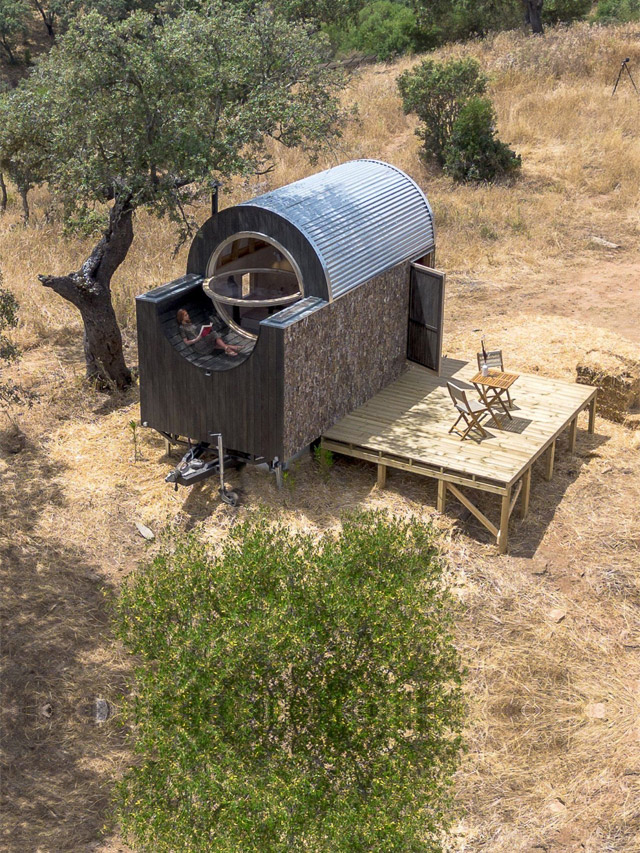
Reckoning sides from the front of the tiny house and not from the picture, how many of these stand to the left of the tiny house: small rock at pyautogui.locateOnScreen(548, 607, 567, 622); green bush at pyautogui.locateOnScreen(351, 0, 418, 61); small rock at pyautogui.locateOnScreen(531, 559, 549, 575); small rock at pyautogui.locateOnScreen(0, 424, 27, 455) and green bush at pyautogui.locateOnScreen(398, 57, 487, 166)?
2

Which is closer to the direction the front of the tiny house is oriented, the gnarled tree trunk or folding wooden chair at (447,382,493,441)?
the gnarled tree trunk

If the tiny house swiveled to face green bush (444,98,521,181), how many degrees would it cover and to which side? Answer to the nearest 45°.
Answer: approximately 135° to its right

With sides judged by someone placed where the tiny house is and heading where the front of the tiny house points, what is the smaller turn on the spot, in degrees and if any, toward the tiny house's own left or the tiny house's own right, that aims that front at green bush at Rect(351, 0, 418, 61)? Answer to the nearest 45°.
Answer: approximately 135° to the tiny house's own right

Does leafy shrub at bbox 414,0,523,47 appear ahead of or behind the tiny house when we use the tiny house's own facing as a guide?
behind

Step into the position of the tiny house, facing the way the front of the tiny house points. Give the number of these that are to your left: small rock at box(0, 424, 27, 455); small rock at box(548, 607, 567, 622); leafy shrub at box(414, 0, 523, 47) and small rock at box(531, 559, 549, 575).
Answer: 2

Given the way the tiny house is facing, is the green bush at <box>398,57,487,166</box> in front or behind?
behind

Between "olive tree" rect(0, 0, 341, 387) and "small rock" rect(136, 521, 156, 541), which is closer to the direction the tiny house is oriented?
the small rock

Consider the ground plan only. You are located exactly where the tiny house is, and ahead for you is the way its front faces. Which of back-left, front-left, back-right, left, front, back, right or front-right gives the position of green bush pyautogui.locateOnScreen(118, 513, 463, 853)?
front-left

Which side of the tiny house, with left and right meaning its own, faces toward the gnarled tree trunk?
right

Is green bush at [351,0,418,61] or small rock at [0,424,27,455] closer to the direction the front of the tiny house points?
the small rock

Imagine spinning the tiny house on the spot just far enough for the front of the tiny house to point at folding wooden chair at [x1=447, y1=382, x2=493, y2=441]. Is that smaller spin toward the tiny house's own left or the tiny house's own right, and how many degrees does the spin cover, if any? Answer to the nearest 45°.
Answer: approximately 135° to the tiny house's own left

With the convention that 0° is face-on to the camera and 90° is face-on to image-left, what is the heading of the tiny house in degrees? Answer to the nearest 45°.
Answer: approximately 45°

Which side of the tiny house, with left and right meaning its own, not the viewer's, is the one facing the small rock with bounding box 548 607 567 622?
left
